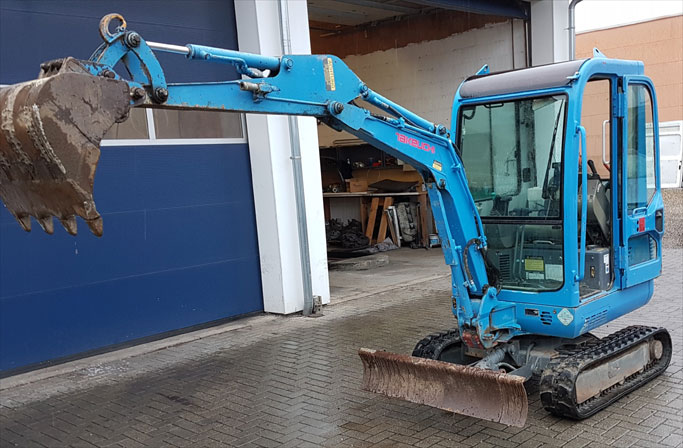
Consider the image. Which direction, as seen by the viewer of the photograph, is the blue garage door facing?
facing the viewer and to the right of the viewer

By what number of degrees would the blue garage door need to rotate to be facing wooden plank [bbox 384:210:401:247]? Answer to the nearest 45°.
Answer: approximately 90° to its left

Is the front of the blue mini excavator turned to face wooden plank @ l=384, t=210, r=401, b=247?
no

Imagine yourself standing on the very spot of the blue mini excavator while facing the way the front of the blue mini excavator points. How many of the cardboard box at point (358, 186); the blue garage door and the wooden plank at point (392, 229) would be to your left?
0

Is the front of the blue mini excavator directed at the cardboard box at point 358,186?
no

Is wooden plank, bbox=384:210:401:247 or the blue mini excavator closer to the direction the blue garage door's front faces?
the blue mini excavator

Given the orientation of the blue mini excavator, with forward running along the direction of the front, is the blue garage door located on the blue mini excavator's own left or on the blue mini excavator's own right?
on the blue mini excavator's own right

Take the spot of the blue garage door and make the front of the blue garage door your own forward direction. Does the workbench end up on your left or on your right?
on your left

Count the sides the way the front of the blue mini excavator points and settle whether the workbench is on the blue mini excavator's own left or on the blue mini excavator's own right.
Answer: on the blue mini excavator's own right

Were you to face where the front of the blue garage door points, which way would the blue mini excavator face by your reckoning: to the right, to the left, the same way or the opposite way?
to the right

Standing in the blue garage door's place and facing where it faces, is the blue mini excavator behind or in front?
in front

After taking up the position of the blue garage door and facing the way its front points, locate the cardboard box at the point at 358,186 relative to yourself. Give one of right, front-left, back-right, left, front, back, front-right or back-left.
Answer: left

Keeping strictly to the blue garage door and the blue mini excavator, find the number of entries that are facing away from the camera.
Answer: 0

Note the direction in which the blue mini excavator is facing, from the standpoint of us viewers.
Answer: facing the viewer and to the left of the viewer
